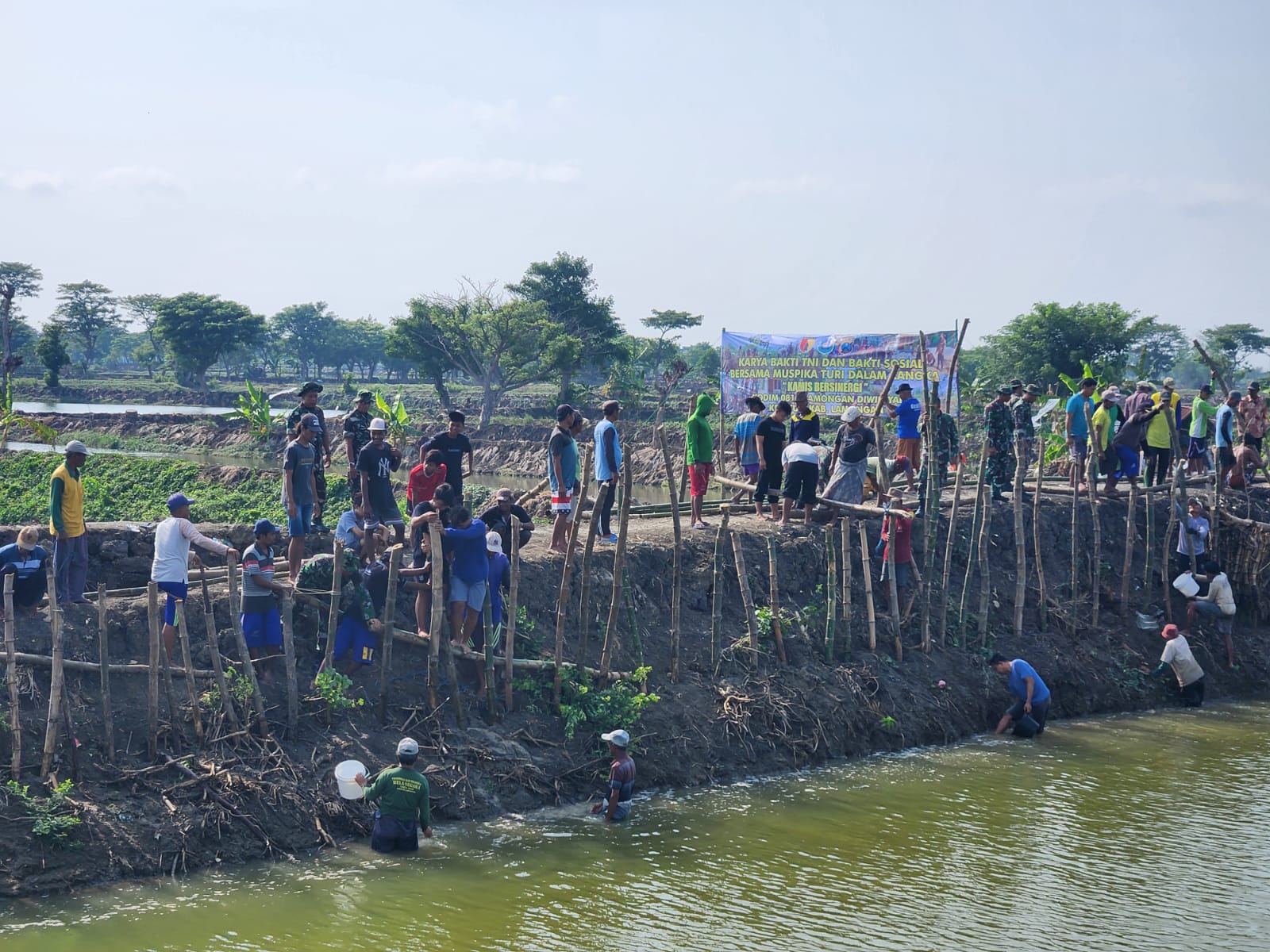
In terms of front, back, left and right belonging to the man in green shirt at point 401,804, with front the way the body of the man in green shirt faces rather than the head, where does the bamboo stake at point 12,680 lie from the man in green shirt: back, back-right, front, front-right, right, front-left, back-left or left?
left

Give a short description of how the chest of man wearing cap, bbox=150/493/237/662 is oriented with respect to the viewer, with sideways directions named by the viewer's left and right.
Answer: facing away from the viewer and to the right of the viewer

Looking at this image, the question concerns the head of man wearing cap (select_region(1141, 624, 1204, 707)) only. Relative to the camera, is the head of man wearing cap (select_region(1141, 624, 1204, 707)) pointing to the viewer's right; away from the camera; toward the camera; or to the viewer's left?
to the viewer's left

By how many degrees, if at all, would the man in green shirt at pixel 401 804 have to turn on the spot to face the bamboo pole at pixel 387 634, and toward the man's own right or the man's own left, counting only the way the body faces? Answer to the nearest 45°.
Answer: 0° — they already face it

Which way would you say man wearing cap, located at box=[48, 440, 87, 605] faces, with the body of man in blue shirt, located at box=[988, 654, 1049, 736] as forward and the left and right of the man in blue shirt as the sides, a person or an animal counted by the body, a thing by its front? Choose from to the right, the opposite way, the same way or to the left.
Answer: the opposite way

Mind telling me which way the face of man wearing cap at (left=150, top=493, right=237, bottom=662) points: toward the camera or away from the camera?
away from the camera

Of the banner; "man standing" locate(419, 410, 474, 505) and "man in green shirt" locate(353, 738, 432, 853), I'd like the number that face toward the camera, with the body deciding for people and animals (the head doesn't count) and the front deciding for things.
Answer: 2

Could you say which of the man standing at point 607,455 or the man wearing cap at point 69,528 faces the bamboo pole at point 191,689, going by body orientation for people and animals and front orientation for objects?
the man wearing cap

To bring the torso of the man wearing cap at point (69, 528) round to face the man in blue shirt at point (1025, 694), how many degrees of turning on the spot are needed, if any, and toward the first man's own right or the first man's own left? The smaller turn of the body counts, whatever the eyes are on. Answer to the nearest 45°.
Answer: approximately 45° to the first man's own left

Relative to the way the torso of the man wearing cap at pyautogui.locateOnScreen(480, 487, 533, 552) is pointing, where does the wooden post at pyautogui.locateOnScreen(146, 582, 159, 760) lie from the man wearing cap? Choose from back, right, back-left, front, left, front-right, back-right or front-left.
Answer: front-right

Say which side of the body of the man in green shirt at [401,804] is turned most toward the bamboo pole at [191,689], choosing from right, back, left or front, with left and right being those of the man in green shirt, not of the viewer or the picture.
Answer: left
